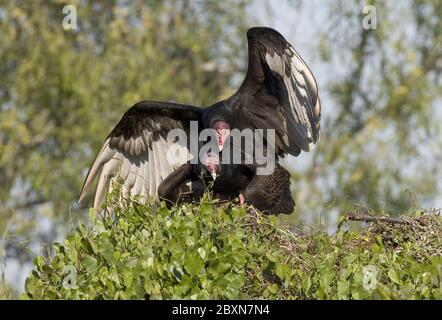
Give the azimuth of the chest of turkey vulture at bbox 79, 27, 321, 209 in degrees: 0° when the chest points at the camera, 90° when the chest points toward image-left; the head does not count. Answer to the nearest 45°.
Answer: approximately 0°
